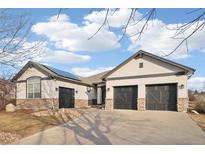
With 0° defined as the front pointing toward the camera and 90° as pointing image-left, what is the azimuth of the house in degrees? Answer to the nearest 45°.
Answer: approximately 0°
